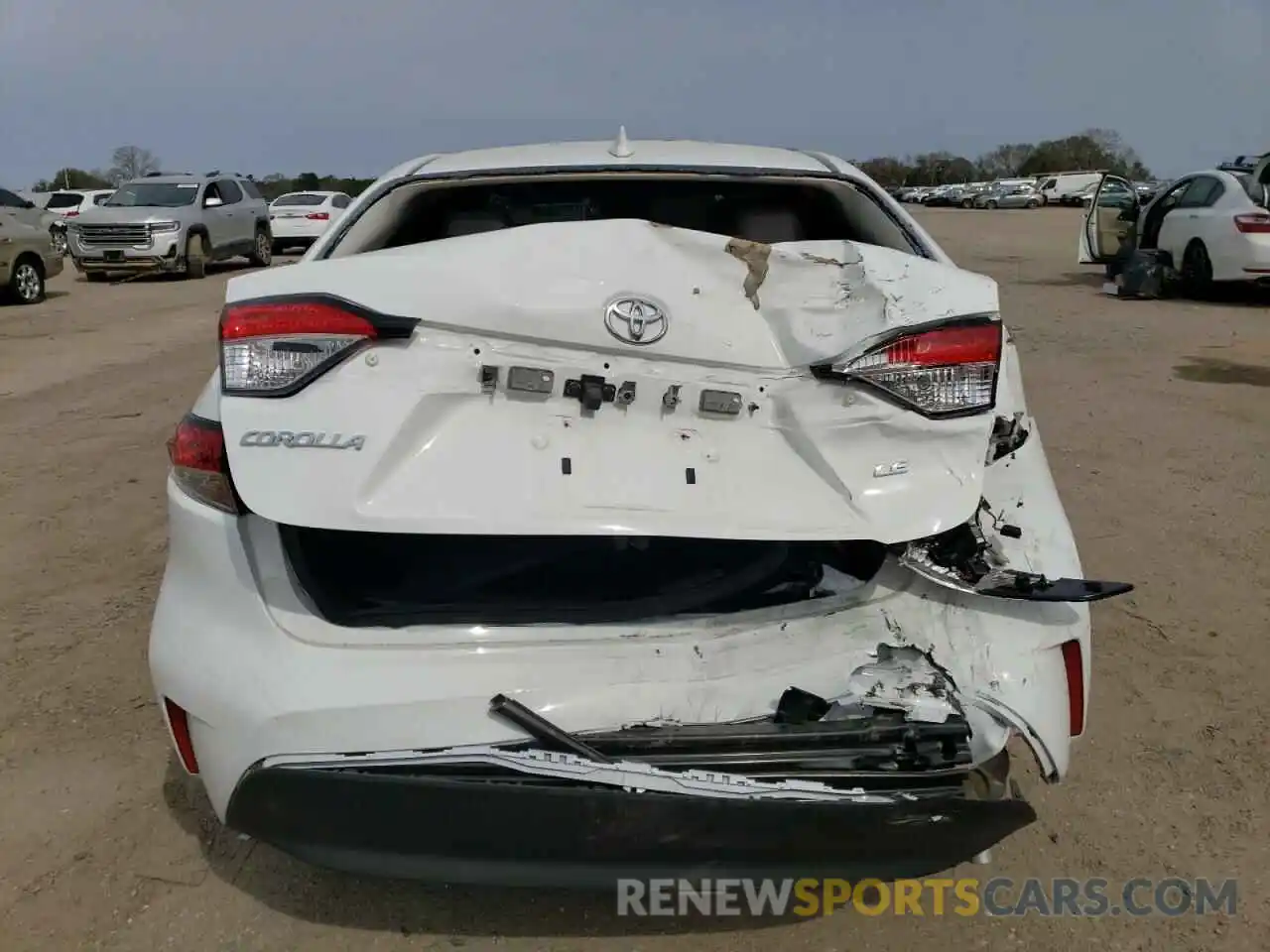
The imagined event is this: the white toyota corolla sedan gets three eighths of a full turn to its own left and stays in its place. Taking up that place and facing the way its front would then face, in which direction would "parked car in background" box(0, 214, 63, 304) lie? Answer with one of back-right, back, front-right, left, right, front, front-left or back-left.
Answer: right

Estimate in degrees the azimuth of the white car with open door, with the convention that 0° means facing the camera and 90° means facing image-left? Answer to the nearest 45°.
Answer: approximately 135°

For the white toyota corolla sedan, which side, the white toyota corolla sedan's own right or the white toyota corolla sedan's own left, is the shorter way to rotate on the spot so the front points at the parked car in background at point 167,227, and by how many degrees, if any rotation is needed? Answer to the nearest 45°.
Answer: approximately 45° to the white toyota corolla sedan's own left

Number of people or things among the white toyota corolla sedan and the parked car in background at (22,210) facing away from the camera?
1

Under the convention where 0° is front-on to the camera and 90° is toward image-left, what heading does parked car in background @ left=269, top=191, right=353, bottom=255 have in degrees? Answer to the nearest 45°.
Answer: approximately 225°

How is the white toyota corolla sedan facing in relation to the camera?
away from the camera

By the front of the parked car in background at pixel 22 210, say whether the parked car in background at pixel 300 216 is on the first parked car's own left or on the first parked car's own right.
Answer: on the first parked car's own left

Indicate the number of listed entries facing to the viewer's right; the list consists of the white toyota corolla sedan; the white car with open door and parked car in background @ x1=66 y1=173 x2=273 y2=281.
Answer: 0

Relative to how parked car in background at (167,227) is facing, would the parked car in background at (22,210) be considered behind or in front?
in front

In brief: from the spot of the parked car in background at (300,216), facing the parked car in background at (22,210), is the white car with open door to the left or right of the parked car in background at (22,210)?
left

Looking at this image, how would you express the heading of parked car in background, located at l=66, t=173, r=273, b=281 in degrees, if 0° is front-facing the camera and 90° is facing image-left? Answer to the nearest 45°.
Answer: approximately 45°

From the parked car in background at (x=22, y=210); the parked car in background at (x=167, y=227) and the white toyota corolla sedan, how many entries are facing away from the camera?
1

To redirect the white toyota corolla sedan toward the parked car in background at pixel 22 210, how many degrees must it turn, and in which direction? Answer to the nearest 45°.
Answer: approximately 45° to its left

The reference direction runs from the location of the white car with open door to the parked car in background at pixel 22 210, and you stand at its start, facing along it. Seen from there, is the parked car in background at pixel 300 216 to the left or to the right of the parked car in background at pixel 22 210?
right

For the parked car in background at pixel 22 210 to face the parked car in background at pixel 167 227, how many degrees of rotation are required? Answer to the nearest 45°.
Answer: approximately 45° to its left
